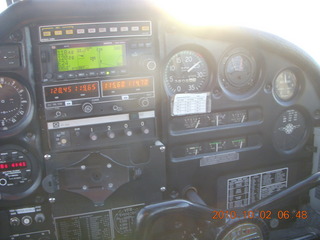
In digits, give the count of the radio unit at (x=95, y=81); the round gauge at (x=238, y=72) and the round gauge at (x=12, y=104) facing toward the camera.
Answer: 3

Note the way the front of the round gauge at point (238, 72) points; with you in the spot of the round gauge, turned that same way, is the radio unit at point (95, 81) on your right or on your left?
on your right

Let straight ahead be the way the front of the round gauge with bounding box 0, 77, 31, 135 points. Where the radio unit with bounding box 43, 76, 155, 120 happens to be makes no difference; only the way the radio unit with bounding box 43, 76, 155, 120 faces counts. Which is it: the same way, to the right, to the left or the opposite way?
the same way

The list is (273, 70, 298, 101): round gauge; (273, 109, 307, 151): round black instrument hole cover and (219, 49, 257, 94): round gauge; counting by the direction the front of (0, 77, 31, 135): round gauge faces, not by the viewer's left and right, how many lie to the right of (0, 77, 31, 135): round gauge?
0

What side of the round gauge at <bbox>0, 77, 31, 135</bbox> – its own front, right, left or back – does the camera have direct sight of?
front

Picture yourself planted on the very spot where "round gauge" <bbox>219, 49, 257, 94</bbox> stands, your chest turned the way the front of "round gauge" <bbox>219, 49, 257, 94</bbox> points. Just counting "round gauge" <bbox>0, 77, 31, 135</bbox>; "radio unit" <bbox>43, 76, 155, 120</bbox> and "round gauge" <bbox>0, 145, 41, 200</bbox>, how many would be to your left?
0

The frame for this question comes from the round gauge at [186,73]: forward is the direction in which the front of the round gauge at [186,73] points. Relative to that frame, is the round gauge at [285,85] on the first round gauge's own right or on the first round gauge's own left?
on the first round gauge's own left

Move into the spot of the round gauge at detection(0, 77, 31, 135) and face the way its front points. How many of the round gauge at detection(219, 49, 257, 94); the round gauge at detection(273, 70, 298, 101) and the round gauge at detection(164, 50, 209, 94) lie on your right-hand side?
0

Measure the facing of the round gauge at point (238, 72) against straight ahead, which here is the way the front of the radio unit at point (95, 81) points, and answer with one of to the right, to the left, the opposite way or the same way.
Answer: the same way

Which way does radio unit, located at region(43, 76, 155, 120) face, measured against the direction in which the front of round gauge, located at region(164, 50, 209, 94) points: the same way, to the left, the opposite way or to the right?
the same way

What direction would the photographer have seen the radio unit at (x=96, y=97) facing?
facing the viewer

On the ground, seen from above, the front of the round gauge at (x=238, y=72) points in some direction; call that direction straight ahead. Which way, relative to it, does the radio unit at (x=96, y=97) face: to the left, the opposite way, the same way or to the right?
the same way

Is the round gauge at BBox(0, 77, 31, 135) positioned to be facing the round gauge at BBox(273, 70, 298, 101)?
no

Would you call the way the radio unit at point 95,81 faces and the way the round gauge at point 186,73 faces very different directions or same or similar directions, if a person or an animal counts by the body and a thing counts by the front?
same or similar directions

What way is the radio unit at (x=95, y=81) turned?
toward the camera

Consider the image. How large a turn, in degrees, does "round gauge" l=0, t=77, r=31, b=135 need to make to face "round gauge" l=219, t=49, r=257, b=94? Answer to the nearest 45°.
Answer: approximately 90° to its left
